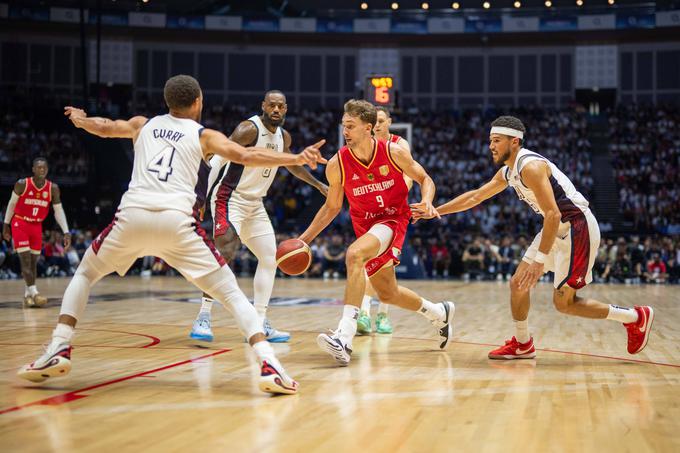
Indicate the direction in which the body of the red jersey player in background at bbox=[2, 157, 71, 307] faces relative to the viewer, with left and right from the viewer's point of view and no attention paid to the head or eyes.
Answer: facing the viewer

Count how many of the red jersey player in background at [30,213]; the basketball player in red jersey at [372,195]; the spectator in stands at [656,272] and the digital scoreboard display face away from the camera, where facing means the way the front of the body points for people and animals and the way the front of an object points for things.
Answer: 0

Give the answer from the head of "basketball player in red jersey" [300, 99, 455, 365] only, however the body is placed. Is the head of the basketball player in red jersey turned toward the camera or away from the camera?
toward the camera

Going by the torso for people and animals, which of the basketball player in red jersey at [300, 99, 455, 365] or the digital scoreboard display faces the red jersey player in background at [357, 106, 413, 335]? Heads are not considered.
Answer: the digital scoreboard display

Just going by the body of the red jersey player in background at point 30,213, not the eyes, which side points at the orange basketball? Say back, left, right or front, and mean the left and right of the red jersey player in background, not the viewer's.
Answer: front

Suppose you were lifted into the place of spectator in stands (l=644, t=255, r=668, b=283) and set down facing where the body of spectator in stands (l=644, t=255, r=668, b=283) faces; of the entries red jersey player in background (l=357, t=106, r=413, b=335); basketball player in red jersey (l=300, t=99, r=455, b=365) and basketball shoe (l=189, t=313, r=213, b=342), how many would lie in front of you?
3

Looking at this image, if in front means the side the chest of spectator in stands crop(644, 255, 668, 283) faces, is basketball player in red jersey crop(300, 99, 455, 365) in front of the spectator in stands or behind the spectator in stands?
in front

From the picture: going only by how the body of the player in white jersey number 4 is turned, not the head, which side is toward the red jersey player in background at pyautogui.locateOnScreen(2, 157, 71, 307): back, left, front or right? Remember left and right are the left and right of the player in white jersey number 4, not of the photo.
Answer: front

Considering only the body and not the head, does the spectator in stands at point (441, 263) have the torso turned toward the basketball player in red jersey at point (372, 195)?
yes

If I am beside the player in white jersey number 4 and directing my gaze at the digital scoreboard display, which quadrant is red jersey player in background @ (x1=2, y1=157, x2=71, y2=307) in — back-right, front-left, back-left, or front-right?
front-left

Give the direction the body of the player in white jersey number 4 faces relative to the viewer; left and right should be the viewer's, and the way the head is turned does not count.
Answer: facing away from the viewer

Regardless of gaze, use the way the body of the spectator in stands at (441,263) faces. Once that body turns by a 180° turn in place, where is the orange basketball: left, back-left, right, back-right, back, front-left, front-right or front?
back

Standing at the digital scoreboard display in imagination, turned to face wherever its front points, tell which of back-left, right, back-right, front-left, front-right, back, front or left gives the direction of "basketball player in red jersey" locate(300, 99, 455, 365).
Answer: front

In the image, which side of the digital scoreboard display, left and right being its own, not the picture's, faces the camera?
front

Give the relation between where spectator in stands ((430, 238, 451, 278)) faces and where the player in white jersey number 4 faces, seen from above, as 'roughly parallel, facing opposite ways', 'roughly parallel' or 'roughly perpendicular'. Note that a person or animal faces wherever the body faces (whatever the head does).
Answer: roughly parallel, facing opposite ways

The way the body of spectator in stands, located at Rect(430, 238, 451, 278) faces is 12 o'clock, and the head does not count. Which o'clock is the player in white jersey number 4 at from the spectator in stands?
The player in white jersey number 4 is roughly at 12 o'clock from the spectator in stands.

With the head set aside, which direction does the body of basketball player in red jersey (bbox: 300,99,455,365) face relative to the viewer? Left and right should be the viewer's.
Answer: facing the viewer and to the left of the viewer

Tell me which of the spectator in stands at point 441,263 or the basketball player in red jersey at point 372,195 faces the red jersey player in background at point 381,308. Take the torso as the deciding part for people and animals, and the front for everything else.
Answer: the spectator in stands
